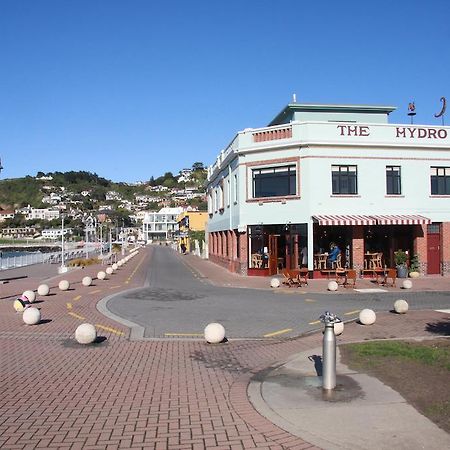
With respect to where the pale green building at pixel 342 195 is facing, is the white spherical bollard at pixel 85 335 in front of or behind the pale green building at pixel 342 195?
in front

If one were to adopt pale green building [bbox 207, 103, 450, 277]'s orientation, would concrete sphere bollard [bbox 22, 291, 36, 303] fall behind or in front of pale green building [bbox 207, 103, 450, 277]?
in front

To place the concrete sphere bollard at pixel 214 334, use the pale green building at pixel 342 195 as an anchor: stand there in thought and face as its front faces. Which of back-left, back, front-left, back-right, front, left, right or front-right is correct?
front

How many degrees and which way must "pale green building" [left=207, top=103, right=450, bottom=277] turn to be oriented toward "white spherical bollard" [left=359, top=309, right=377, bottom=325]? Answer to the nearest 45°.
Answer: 0° — it already faces it

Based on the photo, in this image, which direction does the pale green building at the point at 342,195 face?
toward the camera

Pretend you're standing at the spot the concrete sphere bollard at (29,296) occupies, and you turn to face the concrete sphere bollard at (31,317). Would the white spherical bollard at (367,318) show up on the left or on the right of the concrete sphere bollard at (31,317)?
left

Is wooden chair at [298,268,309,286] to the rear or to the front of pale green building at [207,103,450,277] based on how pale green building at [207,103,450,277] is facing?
to the front

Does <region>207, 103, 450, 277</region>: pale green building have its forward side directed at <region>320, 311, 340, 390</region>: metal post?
yes

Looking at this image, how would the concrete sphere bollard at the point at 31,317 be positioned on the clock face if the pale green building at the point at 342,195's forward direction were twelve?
The concrete sphere bollard is roughly at 1 o'clock from the pale green building.
